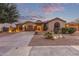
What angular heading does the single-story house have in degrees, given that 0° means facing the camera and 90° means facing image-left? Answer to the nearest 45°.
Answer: approximately 0°

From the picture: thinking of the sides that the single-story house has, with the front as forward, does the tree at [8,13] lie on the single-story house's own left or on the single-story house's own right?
on the single-story house's own right

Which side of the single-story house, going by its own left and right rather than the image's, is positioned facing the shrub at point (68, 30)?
left
